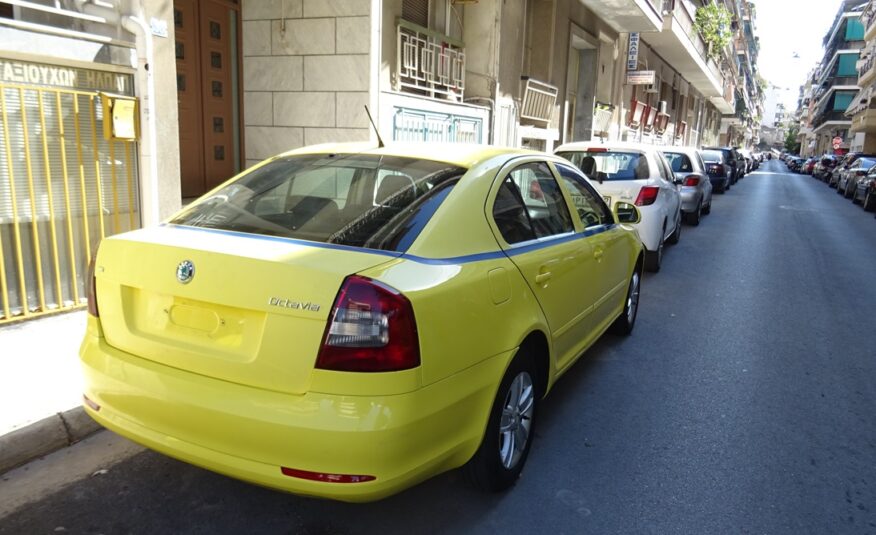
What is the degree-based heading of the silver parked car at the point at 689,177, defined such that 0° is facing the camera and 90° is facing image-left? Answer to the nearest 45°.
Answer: approximately 180°

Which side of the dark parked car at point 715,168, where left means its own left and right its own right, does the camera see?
back

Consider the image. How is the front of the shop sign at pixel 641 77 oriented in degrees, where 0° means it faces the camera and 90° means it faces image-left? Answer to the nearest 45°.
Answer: approximately 0°

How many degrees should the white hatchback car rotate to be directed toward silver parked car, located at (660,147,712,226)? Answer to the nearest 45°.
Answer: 0° — it already faces it

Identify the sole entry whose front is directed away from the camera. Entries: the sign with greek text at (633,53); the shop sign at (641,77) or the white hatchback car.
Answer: the white hatchback car

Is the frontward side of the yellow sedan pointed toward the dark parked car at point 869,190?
yes

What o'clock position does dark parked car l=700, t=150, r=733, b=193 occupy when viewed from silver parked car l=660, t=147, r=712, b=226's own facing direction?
The dark parked car is roughly at 12 o'clock from the silver parked car.

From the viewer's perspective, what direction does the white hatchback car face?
away from the camera

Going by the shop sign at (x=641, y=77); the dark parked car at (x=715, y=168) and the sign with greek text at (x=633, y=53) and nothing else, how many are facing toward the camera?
2

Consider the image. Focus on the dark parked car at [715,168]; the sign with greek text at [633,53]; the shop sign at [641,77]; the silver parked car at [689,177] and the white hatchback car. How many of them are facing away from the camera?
3
